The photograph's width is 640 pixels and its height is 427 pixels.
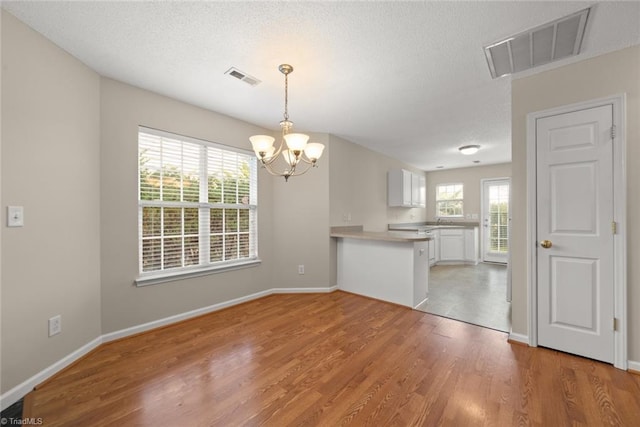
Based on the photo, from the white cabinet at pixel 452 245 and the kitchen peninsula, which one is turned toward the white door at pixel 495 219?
the kitchen peninsula

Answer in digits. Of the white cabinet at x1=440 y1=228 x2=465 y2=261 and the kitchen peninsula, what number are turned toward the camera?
1

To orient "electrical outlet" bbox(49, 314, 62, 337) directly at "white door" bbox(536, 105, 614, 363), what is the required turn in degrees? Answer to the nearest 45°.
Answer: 0° — it already faces it

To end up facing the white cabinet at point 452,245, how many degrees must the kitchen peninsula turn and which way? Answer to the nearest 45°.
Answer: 0° — it already faces it

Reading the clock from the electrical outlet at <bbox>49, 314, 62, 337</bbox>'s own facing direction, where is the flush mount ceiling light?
The flush mount ceiling light is roughly at 11 o'clock from the electrical outlet.

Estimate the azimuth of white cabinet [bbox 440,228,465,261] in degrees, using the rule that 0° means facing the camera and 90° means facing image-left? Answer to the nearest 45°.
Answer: approximately 0°

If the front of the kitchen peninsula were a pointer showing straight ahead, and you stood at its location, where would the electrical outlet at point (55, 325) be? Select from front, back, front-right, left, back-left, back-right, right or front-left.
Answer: back

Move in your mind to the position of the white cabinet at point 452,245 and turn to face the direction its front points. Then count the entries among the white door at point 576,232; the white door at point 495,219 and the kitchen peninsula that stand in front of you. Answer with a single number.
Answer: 2

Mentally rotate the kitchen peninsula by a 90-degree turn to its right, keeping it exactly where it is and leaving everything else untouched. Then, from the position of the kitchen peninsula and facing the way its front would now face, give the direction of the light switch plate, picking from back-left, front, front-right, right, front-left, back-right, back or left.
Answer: right

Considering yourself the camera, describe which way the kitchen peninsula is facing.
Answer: facing away from the viewer and to the right of the viewer

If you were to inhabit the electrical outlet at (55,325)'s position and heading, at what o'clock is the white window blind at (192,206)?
The white window blind is roughly at 10 o'clock from the electrical outlet.

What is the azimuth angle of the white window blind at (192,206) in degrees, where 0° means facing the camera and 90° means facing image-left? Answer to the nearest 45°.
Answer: approximately 315°
